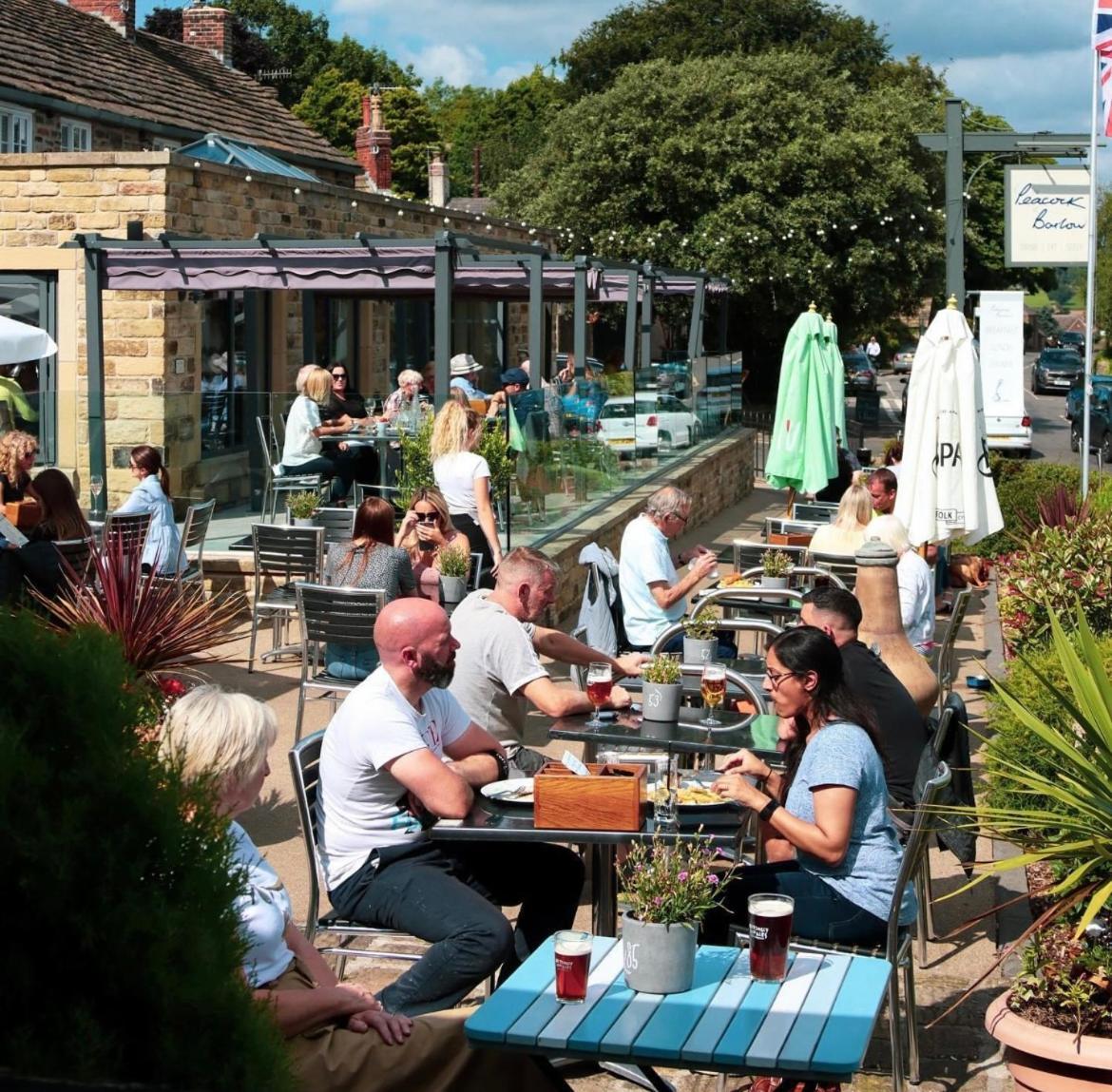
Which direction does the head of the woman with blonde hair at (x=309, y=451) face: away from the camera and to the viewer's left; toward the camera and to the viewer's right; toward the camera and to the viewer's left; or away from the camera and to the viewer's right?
away from the camera and to the viewer's right

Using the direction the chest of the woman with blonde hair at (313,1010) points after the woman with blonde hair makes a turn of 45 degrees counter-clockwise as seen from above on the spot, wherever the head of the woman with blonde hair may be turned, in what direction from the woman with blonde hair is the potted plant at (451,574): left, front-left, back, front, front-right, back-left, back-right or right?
front-left

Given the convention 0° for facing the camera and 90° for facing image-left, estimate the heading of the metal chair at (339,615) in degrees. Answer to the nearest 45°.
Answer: approximately 225°

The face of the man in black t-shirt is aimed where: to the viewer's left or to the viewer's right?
to the viewer's left

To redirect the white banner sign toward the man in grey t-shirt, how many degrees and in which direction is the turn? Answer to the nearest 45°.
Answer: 0° — it already faces them

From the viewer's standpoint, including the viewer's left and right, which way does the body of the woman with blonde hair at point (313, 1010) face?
facing to the right of the viewer

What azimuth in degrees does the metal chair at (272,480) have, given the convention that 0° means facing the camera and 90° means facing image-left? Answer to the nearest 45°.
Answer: approximately 270°

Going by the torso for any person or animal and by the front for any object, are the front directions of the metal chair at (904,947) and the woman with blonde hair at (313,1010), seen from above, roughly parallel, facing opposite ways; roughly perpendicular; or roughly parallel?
roughly parallel, facing opposite ways

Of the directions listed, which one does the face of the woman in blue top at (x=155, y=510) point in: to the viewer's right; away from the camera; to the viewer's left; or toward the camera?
to the viewer's left

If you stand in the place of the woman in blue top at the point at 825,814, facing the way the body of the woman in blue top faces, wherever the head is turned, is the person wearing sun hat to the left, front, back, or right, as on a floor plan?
right

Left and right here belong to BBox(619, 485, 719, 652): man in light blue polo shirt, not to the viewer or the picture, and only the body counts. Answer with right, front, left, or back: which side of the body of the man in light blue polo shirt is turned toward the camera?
right

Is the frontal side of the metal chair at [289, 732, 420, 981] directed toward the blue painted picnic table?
no

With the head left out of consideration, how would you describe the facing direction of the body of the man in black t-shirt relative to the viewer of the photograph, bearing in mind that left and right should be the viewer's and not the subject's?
facing to the left of the viewer

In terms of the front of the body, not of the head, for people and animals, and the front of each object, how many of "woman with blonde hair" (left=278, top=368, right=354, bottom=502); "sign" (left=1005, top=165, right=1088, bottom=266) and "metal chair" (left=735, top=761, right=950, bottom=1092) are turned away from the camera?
0

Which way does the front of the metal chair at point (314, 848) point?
to the viewer's right

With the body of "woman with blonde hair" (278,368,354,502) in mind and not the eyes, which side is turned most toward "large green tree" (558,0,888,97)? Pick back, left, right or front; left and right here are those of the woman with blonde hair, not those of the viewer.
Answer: left
